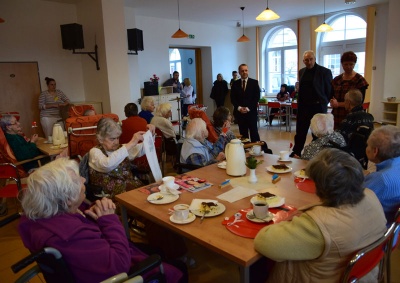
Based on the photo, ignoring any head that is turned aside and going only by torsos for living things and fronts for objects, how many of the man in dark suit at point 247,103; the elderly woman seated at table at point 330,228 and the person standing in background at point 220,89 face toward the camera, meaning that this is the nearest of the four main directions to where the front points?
2

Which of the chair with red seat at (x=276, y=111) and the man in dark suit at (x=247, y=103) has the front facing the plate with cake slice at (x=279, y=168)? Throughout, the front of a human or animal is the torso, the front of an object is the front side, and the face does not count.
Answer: the man in dark suit

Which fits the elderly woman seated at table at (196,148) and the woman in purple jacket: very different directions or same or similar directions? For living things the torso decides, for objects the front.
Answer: same or similar directions

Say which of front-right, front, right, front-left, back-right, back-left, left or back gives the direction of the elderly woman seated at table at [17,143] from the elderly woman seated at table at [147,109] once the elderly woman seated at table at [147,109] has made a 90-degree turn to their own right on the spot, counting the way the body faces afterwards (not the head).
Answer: front-right

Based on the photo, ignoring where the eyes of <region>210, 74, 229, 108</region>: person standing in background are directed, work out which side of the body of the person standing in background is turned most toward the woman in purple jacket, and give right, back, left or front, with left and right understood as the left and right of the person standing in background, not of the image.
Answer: front

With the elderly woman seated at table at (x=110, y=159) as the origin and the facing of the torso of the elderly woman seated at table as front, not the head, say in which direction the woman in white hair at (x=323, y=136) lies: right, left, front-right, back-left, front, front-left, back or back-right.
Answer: front-left

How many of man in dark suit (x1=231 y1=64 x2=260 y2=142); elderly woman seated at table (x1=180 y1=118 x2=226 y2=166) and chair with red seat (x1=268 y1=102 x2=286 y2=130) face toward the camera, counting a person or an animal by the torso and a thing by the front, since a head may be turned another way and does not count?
1

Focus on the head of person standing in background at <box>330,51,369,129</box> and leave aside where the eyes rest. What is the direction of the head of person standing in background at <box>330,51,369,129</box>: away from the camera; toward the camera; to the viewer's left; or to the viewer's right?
toward the camera

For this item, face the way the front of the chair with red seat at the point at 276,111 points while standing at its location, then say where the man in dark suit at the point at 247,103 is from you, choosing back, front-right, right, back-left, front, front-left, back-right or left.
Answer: back-right

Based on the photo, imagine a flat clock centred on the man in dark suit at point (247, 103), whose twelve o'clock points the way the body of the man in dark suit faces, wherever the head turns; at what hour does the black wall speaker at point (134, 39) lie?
The black wall speaker is roughly at 4 o'clock from the man in dark suit.

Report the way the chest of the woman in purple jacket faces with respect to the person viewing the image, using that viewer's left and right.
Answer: facing away from the viewer and to the right of the viewer

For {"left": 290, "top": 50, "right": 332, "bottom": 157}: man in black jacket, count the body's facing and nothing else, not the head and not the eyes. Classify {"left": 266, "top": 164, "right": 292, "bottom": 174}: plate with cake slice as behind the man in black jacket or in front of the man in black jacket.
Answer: in front

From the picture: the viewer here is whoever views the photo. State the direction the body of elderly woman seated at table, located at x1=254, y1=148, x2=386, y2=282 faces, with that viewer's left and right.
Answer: facing away from the viewer and to the left of the viewer

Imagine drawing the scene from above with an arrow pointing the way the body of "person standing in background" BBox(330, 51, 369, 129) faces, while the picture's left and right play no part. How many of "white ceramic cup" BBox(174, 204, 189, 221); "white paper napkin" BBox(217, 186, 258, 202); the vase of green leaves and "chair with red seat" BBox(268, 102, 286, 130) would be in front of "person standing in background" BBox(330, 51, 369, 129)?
3

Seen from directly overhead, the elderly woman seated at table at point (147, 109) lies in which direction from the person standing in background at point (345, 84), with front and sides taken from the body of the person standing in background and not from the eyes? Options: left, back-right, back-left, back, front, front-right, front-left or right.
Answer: right

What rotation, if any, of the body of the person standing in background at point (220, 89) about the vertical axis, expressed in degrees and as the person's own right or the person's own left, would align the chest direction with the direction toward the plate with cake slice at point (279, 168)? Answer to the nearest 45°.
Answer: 0° — they already face it

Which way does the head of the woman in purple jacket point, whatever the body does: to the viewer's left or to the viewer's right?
to the viewer's right

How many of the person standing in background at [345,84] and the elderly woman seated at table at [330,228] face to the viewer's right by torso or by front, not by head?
0

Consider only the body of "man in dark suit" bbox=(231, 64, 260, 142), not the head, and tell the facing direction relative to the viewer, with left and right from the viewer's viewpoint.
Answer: facing the viewer

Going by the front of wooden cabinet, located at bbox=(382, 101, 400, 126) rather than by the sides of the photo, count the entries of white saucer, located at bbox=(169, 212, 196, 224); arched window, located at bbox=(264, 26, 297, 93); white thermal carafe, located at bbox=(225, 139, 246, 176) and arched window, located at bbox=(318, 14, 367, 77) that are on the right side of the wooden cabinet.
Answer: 2

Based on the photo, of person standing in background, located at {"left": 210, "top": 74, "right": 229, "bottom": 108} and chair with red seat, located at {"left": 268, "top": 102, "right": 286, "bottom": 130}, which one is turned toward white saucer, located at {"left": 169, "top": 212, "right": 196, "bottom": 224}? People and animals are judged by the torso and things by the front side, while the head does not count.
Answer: the person standing in background

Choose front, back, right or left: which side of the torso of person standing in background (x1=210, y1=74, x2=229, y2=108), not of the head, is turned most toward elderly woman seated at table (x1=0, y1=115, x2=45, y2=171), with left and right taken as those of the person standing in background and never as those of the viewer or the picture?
front
